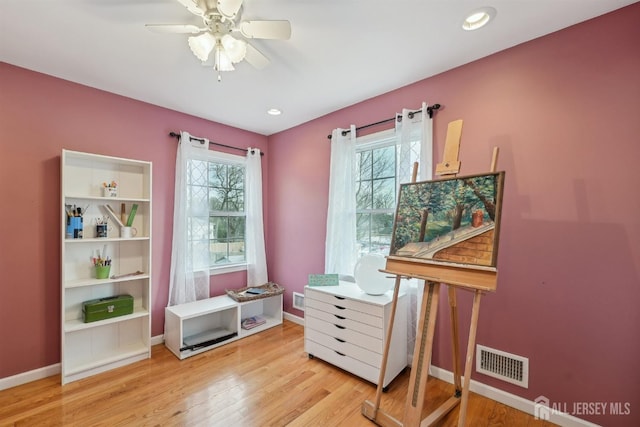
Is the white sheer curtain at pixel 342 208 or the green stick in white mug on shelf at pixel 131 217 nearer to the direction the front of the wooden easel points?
the green stick in white mug on shelf

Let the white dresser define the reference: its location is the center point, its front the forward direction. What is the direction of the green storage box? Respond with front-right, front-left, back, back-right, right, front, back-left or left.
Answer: front-right

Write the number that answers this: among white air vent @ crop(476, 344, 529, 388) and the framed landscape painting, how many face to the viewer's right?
0

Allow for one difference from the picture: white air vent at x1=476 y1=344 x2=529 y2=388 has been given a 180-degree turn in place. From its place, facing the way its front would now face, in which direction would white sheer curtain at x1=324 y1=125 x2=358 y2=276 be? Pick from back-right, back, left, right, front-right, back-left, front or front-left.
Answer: back-left

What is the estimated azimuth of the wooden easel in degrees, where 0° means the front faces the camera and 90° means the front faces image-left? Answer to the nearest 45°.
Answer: approximately 45°

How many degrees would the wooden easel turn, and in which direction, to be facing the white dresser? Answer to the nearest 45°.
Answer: approximately 90° to its right

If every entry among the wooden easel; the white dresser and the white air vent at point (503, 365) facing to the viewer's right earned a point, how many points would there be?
0

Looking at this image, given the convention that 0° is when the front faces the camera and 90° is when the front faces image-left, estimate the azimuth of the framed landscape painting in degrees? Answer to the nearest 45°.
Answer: approximately 45°

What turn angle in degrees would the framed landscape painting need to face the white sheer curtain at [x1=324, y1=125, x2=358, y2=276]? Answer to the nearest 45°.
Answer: approximately 90° to its right

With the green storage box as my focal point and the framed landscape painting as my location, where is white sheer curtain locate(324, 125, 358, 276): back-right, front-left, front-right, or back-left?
front-right

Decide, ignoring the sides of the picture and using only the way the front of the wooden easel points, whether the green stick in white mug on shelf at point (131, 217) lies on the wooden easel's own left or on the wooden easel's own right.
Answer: on the wooden easel's own right
